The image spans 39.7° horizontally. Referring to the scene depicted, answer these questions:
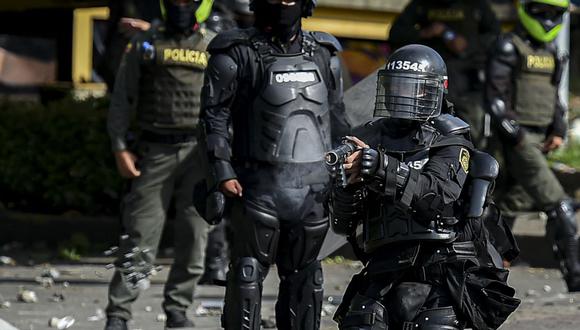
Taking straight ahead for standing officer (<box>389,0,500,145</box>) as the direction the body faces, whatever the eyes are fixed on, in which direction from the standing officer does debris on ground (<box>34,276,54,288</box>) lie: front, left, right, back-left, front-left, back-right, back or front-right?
front-right

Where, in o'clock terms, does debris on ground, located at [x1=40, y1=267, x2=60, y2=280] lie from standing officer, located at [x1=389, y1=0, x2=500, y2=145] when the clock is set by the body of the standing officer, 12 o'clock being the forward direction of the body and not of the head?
The debris on ground is roughly at 2 o'clock from the standing officer.

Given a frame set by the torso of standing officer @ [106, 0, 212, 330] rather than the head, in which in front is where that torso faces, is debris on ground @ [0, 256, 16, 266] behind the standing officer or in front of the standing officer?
behind

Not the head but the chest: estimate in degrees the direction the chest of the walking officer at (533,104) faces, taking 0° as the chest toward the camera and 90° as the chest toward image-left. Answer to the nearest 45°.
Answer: approximately 315°

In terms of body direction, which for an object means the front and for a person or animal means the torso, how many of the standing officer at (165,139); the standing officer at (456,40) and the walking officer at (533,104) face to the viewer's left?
0

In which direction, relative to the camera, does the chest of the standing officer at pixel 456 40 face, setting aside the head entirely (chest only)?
toward the camera

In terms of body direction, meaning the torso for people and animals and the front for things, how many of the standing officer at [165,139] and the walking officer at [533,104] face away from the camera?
0

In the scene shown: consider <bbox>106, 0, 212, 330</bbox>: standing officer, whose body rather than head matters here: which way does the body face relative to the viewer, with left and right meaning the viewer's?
facing the viewer and to the right of the viewer

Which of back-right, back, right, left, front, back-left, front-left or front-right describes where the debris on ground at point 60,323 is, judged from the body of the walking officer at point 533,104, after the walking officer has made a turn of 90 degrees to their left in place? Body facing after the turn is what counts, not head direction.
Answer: back
